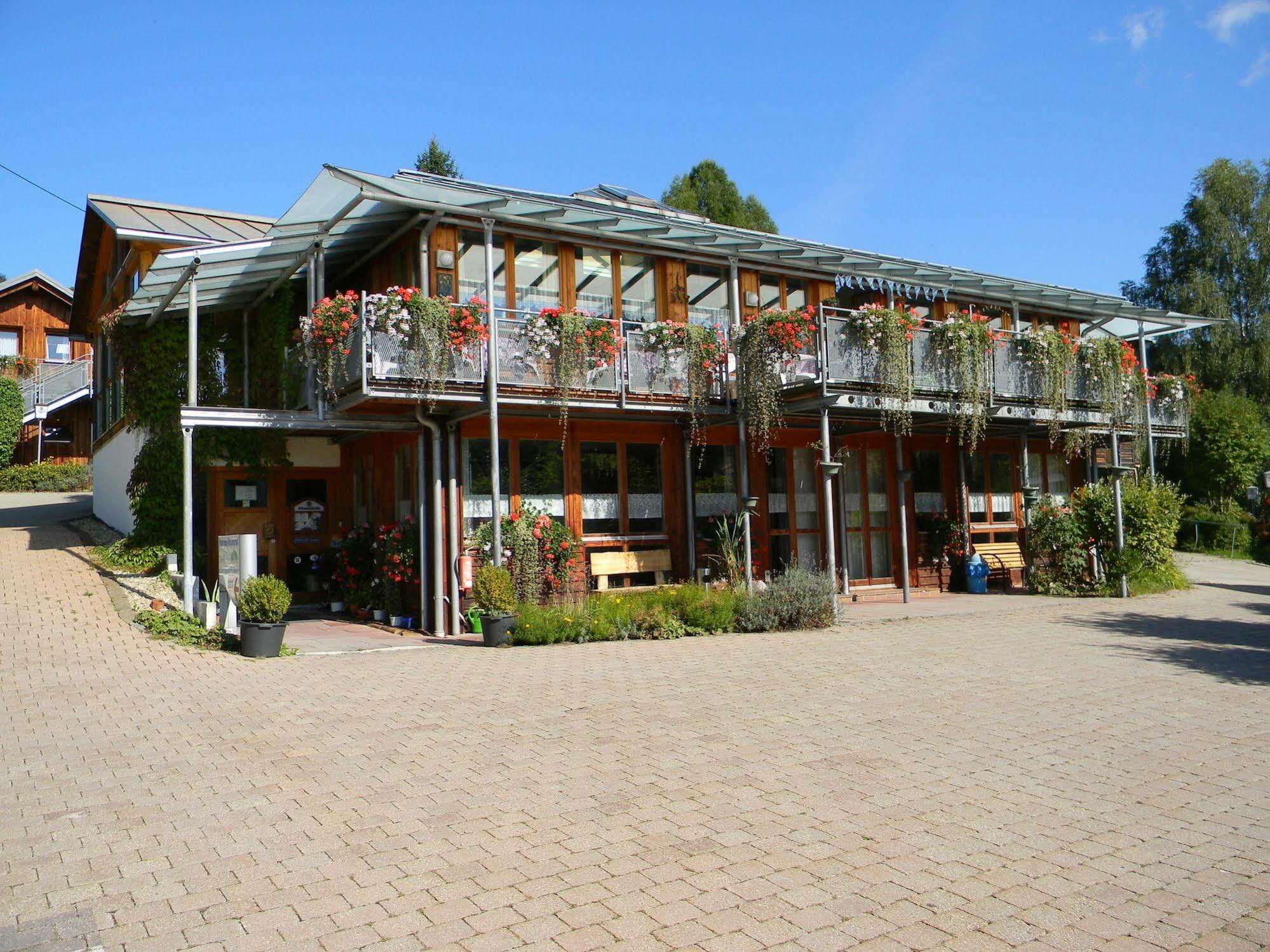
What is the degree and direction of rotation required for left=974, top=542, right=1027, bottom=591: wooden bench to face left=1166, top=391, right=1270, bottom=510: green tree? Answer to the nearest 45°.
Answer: approximately 90° to its left

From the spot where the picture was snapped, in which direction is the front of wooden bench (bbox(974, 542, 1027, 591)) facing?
facing the viewer and to the right of the viewer

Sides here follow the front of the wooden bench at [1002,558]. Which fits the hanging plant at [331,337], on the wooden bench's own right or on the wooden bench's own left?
on the wooden bench's own right

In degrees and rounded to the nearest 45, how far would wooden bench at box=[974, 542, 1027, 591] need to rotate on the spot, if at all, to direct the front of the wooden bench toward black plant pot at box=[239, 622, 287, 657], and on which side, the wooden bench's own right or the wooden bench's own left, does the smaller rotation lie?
approximately 90° to the wooden bench's own right

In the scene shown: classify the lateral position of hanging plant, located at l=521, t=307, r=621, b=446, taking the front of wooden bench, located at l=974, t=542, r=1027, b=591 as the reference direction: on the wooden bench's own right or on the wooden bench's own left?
on the wooden bench's own right

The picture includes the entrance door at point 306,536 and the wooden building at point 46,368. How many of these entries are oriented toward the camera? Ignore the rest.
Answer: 2

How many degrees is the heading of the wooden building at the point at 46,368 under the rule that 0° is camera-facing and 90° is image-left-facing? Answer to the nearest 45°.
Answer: approximately 0°

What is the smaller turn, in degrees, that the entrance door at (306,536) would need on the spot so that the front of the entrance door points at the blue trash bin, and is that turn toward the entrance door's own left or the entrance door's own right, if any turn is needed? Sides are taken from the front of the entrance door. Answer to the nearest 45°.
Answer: approximately 90° to the entrance door's own left

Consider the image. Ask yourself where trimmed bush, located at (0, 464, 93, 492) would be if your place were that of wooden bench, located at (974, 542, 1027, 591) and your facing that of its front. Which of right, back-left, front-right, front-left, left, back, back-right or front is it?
back-right
